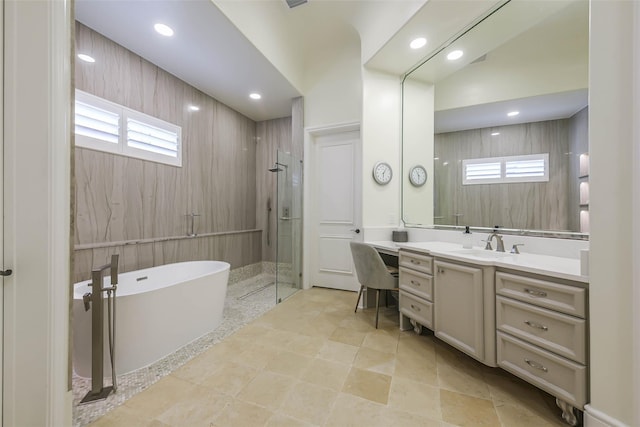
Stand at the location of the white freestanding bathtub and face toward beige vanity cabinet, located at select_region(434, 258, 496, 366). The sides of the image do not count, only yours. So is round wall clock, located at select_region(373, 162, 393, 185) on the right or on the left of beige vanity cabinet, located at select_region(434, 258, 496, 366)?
left

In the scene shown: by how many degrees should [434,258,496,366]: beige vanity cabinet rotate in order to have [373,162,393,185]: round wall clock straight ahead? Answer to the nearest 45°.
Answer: approximately 90° to its right

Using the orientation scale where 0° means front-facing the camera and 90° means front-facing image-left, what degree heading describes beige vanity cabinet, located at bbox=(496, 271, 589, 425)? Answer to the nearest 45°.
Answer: approximately 45°

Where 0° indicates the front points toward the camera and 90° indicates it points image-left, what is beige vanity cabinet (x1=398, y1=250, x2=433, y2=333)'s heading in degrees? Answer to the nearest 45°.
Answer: approximately 45°

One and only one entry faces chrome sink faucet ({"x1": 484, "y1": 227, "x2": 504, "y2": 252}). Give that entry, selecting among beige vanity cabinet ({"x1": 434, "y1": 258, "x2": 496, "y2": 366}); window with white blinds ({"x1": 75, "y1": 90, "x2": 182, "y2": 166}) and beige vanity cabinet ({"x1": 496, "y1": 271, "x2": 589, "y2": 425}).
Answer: the window with white blinds

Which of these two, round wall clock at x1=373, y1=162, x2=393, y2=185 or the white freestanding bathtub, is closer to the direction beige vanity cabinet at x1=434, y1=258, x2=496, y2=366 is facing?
the white freestanding bathtub

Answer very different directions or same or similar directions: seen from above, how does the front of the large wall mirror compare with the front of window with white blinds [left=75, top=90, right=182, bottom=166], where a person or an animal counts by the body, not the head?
very different directions

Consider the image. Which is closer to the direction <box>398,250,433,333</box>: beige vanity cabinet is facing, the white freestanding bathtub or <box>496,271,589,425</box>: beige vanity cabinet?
the white freestanding bathtub

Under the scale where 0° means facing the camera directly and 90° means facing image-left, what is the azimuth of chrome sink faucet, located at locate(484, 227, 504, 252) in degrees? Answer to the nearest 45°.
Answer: approximately 45°

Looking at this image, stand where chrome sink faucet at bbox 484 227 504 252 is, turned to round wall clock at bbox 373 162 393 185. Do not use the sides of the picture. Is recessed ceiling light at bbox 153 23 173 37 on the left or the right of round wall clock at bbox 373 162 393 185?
left
